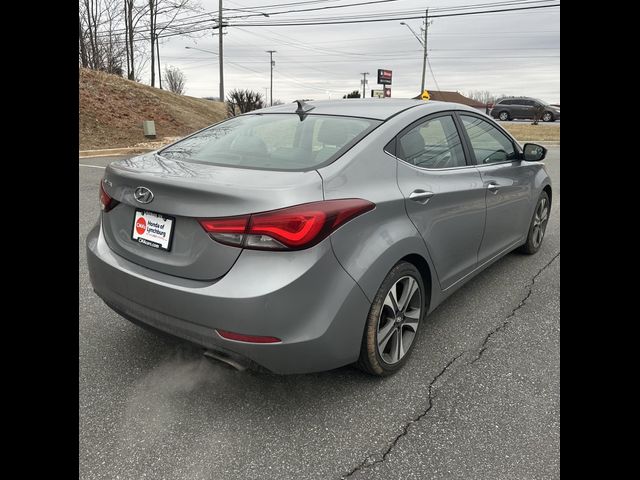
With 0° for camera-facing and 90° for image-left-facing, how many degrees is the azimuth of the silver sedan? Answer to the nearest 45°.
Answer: approximately 225°

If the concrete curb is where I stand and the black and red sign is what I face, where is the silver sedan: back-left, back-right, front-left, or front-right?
back-right

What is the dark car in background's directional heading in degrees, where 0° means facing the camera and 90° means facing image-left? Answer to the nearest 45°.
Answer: approximately 270°

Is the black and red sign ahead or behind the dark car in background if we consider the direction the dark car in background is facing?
behind

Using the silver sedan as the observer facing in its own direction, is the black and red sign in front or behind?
in front
